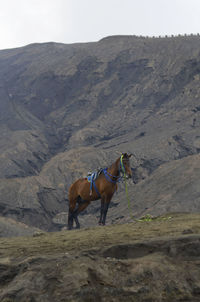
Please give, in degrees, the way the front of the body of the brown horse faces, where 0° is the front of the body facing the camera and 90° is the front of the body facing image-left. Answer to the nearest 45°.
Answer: approximately 270°
